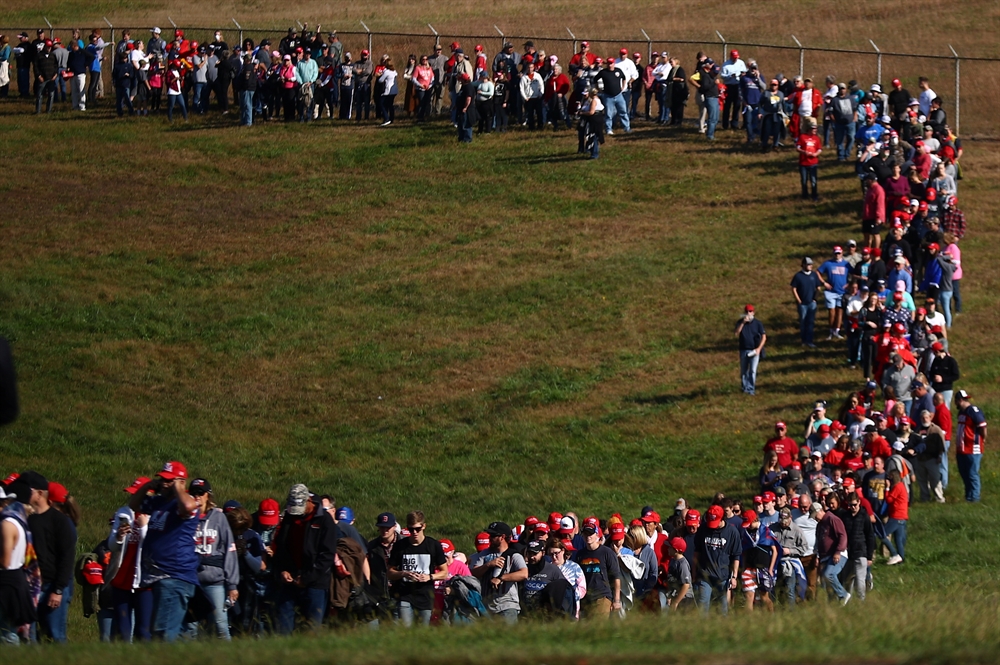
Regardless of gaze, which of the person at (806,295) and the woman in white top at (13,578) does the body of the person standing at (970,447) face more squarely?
the woman in white top

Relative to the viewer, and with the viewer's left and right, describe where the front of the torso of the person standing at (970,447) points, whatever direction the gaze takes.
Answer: facing the viewer and to the left of the viewer

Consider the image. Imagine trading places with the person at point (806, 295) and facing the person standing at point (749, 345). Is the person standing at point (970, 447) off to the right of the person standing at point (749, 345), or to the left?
left

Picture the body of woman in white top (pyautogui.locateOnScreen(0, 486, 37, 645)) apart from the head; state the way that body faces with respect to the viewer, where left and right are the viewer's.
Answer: facing to the left of the viewer

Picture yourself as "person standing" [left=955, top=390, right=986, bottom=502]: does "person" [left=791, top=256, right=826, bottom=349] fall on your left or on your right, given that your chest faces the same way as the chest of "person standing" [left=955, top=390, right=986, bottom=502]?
on your right

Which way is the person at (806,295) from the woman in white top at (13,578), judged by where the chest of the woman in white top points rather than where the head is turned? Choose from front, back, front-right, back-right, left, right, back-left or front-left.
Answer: back-right

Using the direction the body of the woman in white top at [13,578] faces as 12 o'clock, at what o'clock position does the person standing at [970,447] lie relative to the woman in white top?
The person standing is roughly at 5 o'clock from the woman in white top.

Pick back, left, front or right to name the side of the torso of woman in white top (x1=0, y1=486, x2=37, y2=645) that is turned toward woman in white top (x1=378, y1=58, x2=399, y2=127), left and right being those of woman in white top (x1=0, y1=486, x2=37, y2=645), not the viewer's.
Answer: right

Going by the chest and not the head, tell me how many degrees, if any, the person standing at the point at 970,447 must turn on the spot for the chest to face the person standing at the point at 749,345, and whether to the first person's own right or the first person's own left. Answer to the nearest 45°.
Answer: approximately 90° to the first person's own right
